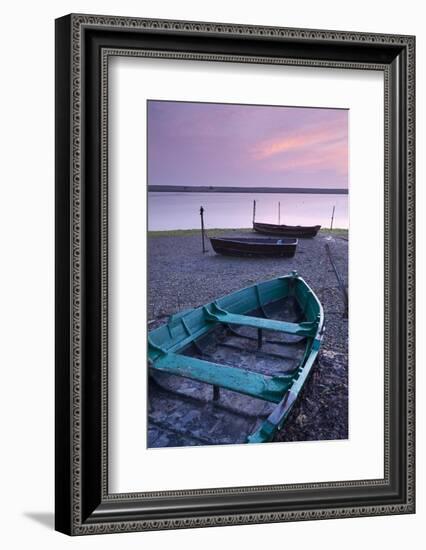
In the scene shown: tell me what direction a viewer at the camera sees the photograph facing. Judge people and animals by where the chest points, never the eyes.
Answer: facing the viewer and to the right of the viewer

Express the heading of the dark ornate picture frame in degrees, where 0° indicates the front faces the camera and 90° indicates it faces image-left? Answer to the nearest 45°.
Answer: approximately 315°
